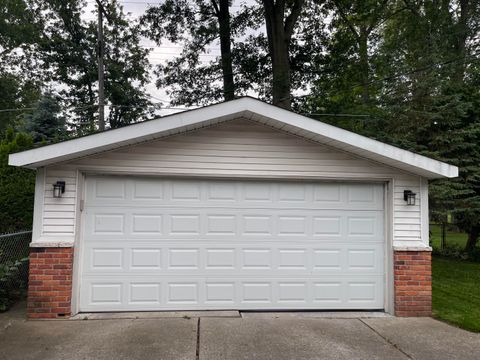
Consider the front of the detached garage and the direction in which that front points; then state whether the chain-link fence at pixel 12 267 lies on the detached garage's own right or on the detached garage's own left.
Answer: on the detached garage's own right

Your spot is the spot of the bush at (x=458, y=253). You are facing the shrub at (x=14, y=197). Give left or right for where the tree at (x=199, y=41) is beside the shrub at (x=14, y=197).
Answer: right

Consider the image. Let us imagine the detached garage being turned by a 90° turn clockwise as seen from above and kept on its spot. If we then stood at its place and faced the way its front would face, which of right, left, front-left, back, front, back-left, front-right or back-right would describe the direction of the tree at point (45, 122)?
front-right

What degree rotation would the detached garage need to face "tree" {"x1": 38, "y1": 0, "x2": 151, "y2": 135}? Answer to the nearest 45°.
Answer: approximately 135° to its right

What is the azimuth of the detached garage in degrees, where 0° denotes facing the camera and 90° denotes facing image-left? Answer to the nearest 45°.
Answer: approximately 0°

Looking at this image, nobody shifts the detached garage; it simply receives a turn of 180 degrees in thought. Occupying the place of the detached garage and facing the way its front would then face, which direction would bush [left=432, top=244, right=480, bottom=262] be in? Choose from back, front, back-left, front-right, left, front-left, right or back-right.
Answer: front-right

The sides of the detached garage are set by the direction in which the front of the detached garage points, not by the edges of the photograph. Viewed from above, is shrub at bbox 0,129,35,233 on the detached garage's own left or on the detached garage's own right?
on the detached garage's own right

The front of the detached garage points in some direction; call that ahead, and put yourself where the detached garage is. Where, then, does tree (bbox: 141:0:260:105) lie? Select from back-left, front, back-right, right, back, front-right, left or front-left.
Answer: back
